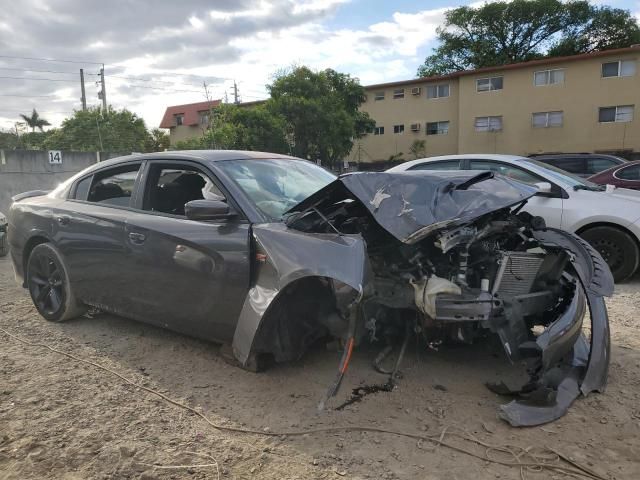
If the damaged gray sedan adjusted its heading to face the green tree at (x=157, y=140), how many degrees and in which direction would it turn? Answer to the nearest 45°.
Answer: approximately 135° to its left

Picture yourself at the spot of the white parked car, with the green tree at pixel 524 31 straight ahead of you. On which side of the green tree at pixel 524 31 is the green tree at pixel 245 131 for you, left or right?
left

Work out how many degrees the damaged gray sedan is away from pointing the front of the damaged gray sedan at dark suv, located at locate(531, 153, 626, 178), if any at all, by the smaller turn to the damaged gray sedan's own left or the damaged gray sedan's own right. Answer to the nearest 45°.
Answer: approximately 90° to the damaged gray sedan's own left

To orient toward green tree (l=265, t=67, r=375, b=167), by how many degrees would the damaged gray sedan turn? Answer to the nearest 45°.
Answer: approximately 135° to its left

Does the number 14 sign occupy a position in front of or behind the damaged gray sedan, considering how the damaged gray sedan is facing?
behind

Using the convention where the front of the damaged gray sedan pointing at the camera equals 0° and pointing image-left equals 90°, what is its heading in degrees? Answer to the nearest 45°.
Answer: approximately 315°

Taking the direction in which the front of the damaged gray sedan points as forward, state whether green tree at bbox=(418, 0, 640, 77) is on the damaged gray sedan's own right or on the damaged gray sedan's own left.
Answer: on the damaged gray sedan's own left

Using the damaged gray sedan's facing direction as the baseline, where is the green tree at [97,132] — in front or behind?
behind

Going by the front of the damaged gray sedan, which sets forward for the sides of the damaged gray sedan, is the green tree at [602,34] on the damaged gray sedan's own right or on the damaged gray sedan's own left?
on the damaged gray sedan's own left
